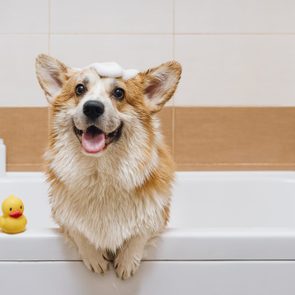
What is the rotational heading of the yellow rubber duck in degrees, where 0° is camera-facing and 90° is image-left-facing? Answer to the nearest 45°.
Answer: approximately 315°

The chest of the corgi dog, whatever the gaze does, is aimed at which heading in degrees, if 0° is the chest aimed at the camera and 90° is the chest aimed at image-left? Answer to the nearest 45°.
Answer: approximately 0°
